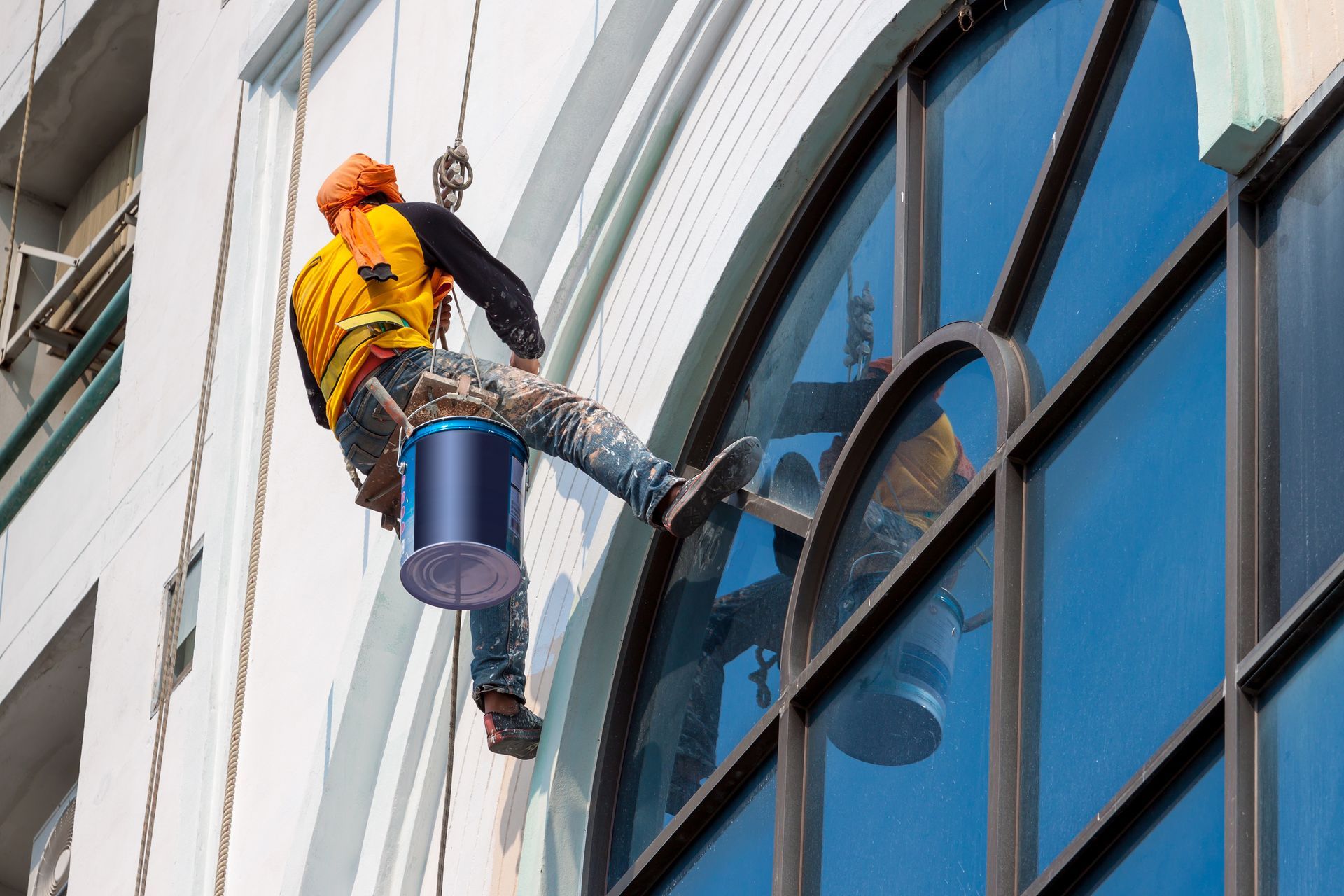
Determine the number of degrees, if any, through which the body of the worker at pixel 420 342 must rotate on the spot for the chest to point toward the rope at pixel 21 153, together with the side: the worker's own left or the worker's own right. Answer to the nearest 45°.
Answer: approximately 90° to the worker's own left

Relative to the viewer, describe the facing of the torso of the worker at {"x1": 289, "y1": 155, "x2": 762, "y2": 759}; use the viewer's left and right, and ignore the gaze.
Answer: facing away from the viewer and to the right of the viewer

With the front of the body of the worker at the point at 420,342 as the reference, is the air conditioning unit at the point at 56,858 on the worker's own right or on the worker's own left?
on the worker's own left
